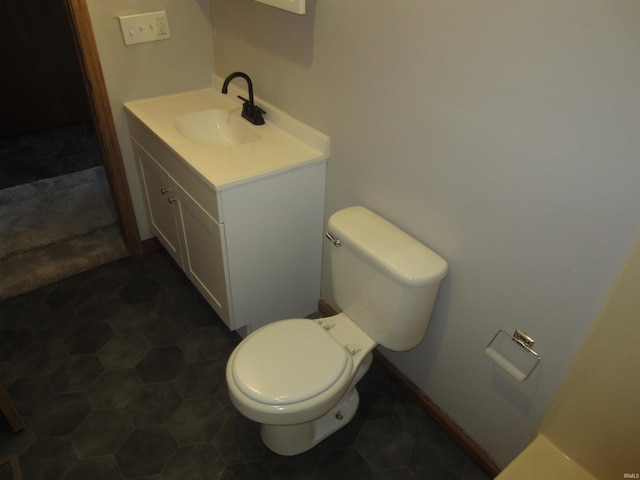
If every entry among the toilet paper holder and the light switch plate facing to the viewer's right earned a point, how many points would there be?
0

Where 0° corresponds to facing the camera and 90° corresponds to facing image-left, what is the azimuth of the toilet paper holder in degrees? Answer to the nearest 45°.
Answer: approximately 45°

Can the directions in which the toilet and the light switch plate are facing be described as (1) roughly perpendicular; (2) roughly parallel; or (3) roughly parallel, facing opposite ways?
roughly perpendicular

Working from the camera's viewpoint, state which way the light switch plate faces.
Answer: facing the viewer

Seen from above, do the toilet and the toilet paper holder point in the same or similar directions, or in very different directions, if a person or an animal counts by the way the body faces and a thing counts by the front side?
same or similar directions

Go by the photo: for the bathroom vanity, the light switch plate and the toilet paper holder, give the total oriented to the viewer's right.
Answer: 0

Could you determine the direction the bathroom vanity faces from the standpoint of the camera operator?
facing the viewer and to the left of the viewer

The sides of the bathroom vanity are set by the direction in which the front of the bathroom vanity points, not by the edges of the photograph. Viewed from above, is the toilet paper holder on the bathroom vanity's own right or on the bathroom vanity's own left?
on the bathroom vanity's own left

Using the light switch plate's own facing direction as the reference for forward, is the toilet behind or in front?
in front

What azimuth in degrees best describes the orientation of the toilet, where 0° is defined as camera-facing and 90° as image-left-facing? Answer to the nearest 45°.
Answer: approximately 45°

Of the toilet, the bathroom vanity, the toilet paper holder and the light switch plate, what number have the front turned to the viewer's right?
0

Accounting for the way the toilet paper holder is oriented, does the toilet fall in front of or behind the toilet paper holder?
in front

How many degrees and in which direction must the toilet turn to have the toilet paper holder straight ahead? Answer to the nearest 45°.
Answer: approximately 135° to its left

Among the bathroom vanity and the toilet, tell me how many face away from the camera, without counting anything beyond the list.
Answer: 0

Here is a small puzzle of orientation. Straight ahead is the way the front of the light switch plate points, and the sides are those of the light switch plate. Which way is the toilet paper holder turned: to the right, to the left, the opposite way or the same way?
to the right

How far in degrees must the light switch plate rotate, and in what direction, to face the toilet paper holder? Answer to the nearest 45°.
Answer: approximately 45° to its left

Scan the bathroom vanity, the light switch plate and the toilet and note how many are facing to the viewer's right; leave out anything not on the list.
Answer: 0
